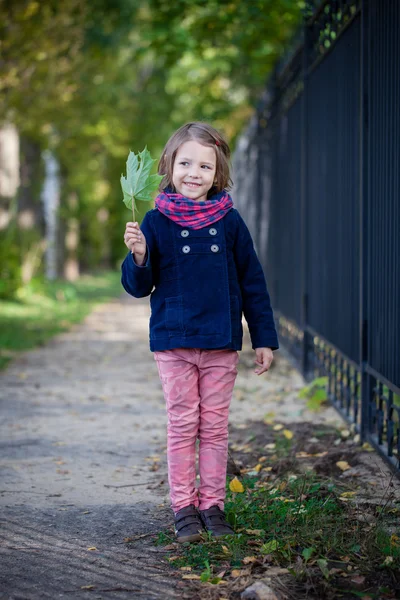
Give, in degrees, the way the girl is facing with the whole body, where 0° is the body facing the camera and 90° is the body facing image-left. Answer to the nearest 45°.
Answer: approximately 0°

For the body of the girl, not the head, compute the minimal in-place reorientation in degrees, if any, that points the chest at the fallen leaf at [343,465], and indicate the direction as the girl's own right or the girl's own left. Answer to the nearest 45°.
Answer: approximately 135° to the girl's own left

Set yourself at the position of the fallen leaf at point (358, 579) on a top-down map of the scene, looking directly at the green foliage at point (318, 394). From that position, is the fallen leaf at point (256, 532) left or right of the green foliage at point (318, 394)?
left

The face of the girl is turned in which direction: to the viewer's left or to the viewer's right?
to the viewer's right

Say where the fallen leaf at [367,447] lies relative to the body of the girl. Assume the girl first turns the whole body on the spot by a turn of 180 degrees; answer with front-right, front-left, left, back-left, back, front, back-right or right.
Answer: front-right
